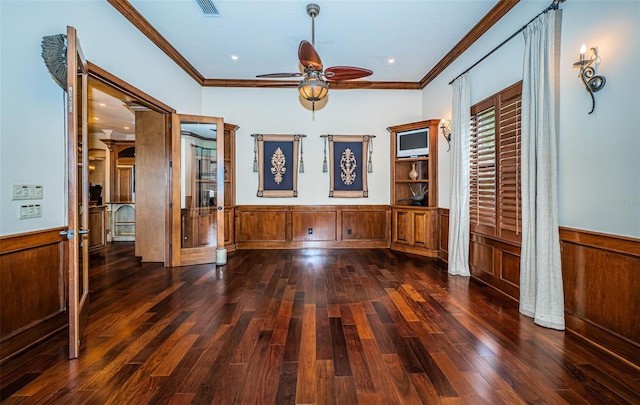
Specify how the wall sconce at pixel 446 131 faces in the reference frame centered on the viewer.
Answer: facing to the left of the viewer

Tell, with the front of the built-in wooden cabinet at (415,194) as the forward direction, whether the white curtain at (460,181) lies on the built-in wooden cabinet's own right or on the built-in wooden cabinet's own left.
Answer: on the built-in wooden cabinet's own left

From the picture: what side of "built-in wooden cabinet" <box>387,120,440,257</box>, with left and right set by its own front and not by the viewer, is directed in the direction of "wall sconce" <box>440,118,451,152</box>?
left

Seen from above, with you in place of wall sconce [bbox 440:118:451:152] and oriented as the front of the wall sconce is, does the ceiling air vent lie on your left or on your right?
on your left

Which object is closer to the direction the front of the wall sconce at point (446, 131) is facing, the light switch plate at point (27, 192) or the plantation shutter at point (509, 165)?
the light switch plate

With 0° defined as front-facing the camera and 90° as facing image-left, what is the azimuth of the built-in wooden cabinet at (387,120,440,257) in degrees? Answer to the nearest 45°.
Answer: approximately 45°

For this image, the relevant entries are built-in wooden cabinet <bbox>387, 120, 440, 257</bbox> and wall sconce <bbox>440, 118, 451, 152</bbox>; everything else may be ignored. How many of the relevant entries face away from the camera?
0

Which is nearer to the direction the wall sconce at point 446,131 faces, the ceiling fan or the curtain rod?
the ceiling fan

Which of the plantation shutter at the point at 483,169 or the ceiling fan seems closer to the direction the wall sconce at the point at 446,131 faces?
the ceiling fan

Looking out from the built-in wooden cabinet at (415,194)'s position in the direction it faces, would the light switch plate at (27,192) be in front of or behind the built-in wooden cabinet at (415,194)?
in front
